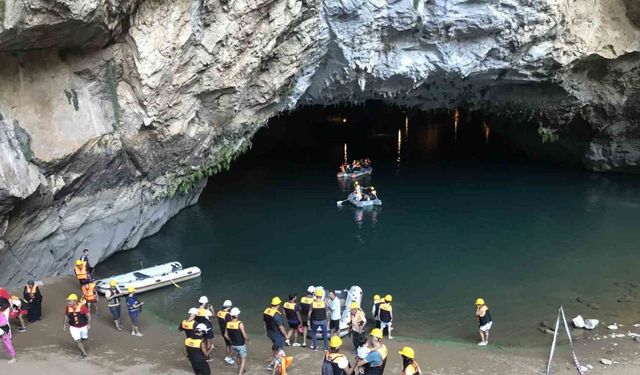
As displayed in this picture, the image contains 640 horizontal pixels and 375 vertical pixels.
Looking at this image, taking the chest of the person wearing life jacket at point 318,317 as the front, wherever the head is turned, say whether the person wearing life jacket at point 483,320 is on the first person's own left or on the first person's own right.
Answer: on the first person's own right

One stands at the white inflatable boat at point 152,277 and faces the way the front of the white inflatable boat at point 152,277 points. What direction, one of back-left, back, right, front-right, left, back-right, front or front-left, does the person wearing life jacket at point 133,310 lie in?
front-left

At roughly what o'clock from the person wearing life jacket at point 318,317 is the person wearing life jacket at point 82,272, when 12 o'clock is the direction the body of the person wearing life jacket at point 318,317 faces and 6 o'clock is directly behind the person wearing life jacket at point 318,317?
the person wearing life jacket at point 82,272 is roughly at 10 o'clock from the person wearing life jacket at point 318,317.

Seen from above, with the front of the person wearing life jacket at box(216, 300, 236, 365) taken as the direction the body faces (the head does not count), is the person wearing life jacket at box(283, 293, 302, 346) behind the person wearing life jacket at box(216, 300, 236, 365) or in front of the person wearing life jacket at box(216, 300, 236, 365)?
in front

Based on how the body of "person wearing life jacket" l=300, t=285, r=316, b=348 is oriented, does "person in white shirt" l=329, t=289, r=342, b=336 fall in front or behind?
in front

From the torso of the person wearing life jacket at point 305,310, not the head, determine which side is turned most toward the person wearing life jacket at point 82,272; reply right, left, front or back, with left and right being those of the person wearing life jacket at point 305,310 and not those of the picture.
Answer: left

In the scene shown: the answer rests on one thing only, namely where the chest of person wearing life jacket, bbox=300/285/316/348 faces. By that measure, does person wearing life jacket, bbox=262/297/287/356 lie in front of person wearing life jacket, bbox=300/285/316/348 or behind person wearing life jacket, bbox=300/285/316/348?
behind

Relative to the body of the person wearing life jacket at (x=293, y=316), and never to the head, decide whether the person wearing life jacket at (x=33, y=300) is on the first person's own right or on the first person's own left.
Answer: on the first person's own left

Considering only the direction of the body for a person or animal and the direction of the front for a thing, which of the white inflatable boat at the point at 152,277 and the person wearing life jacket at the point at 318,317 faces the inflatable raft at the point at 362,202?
the person wearing life jacket

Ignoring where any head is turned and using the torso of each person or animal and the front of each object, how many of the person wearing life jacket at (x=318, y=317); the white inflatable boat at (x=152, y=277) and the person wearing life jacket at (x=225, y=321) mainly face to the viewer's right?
1

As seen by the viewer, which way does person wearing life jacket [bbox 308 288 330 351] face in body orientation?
away from the camera

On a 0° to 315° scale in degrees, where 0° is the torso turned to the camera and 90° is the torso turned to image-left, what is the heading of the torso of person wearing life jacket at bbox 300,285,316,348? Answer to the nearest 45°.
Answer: approximately 225°

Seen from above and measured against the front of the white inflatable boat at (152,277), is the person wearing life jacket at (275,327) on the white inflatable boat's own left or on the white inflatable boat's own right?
on the white inflatable boat's own left

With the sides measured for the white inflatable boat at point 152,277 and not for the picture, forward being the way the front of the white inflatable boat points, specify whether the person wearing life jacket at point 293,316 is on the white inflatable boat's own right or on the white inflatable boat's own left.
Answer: on the white inflatable boat's own left
